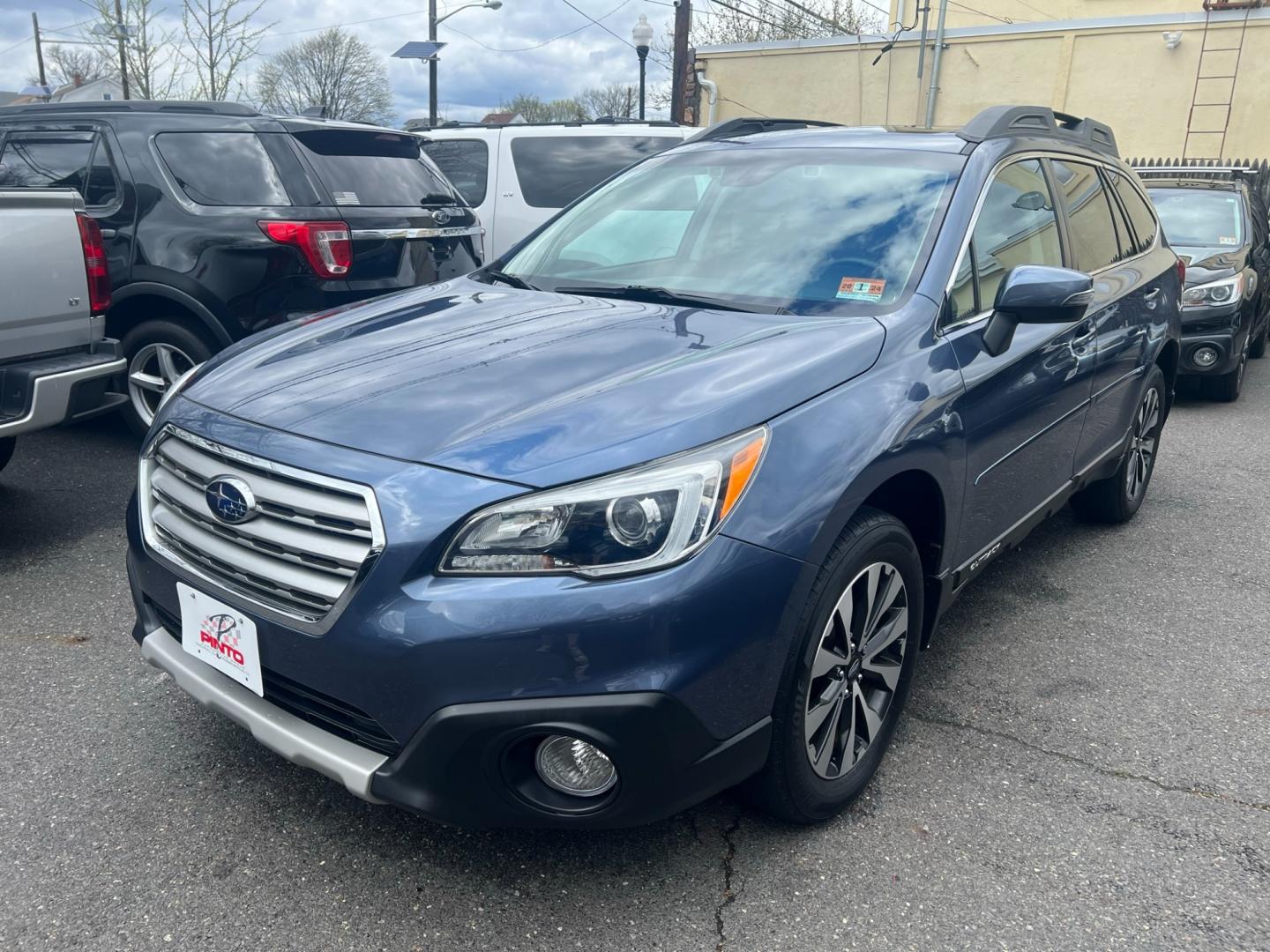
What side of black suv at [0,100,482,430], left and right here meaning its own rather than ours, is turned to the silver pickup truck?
left

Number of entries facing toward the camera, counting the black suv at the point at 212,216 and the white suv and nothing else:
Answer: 0

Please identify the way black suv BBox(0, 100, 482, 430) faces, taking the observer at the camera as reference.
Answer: facing away from the viewer and to the left of the viewer

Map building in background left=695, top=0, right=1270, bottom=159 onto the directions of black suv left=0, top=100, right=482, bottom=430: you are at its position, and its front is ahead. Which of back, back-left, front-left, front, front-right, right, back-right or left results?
right

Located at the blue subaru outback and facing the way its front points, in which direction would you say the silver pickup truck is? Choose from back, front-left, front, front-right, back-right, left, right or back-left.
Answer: right

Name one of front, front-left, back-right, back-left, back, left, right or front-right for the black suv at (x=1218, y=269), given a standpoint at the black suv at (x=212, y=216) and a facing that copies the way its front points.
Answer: back-right

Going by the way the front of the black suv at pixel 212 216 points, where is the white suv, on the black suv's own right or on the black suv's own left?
on the black suv's own right

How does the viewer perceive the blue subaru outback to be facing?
facing the viewer and to the left of the viewer

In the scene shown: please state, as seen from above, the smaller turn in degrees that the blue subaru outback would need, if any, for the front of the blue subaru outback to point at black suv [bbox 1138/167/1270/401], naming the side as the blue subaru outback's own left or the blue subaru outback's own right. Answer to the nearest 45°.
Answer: approximately 180°

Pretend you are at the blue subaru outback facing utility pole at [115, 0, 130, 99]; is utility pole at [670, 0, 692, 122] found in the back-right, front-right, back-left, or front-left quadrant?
front-right

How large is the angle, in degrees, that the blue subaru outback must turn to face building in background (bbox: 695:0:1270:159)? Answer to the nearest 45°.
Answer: approximately 135° to its right

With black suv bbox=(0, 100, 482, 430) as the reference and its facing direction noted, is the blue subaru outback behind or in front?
behind

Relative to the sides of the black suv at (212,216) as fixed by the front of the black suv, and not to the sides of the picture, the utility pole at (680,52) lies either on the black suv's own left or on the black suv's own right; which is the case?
on the black suv's own right
